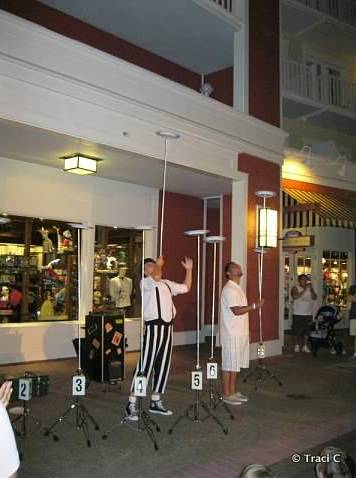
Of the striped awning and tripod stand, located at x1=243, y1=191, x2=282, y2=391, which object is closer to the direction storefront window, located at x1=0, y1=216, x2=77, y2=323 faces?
the tripod stand

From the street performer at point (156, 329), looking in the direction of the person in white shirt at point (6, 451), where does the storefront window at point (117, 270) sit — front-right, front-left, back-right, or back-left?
back-right

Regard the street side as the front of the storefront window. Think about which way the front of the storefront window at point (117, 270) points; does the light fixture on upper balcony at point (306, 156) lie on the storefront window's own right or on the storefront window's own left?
on the storefront window's own left

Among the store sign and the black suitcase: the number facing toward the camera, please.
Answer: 2

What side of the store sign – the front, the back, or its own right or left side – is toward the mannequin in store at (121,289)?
right

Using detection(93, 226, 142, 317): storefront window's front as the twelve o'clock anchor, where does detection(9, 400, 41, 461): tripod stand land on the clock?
The tripod stand is roughly at 2 o'clock from the storefront window.

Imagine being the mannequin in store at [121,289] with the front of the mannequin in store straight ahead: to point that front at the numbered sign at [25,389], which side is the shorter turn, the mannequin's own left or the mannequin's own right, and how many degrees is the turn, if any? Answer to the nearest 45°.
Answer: approximately 45° to the mannequin's own right

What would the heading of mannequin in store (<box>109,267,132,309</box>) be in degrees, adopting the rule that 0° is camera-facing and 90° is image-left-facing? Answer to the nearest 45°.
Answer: approximately 315°
